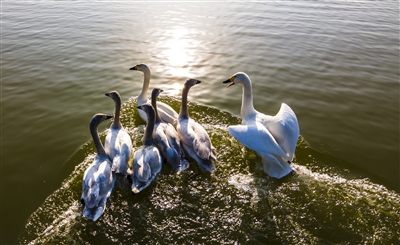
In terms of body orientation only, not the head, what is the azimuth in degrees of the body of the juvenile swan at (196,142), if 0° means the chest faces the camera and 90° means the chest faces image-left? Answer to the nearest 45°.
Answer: approximately 135°

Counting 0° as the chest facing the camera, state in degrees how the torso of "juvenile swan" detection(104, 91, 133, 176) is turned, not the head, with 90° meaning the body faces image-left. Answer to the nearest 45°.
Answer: approximately 180°

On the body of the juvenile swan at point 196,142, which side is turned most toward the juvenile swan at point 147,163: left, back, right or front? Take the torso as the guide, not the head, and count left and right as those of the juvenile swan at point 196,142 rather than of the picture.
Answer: left

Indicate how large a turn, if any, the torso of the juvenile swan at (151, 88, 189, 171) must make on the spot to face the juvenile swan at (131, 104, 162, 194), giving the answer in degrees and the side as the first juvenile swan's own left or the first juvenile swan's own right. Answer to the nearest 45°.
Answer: approximately 90° to the first juvenile swan's own left

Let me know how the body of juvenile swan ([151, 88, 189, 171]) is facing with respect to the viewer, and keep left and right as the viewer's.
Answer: facing away from the viewer and to the left of the viewer

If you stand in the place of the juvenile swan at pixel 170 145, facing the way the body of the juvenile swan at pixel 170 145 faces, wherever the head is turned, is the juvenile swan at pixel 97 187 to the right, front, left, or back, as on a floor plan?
left

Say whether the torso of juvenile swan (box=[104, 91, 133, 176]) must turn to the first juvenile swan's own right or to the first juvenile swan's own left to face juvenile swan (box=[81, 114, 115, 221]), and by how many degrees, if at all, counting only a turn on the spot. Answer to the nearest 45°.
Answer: approximately 180°

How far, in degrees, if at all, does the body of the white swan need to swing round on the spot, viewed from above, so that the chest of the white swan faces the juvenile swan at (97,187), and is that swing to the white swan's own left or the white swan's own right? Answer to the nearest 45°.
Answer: approximately 90° to the white swan's own left
